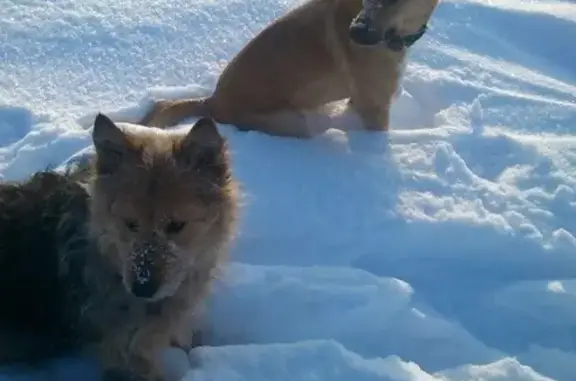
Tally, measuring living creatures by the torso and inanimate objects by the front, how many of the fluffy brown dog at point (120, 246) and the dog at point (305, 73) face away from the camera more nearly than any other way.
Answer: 0

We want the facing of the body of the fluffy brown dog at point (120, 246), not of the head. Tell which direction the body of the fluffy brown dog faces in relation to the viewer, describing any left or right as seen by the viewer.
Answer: facing the viewer and to the right of the viewer

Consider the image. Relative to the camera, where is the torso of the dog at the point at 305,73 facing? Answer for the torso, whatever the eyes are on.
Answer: to the viewer's right

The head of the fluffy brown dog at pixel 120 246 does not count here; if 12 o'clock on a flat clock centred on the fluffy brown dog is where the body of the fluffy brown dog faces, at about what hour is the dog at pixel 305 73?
The dog is roughly at 9 o'clock from the fluffy brown dog.

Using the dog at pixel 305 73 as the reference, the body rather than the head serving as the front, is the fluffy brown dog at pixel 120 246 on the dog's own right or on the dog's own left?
on the dog's own right
